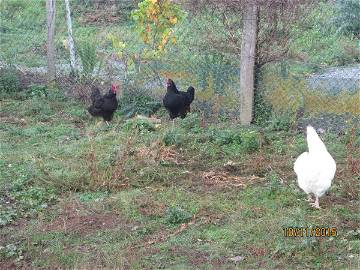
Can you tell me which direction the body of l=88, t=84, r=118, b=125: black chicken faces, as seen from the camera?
to the viewer's right

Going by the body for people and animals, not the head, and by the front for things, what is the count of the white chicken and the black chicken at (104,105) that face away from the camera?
1

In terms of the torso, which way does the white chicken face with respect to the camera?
away from the camera

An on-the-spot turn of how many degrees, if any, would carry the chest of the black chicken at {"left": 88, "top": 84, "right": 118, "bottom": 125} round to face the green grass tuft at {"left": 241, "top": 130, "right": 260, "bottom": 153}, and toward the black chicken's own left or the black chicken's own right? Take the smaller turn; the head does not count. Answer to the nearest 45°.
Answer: approximately 45° to the black chicken's own right

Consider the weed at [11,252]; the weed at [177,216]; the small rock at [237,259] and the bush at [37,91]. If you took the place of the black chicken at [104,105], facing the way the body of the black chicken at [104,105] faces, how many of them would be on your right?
3

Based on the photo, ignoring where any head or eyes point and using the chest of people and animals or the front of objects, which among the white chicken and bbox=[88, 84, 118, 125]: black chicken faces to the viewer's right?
the black chicken

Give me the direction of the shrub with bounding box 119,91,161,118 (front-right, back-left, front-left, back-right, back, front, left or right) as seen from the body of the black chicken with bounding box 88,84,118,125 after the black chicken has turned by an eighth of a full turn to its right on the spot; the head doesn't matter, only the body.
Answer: left

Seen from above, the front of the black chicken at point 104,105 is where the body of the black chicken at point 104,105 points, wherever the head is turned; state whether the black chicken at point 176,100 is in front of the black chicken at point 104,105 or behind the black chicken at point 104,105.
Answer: in front

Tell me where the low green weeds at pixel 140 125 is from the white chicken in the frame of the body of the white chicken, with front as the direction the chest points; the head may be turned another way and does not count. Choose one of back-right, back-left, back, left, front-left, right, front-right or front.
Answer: front-left

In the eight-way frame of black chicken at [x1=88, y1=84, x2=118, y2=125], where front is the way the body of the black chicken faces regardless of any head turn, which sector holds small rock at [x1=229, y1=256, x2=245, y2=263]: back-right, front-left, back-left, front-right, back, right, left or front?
right

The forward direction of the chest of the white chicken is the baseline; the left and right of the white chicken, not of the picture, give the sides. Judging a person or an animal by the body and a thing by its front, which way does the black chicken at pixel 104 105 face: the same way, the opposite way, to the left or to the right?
to the right

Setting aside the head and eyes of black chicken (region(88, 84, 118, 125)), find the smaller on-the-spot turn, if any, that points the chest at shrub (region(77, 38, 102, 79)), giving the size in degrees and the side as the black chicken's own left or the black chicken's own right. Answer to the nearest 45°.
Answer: approximately 90° to the black chicken's own left
